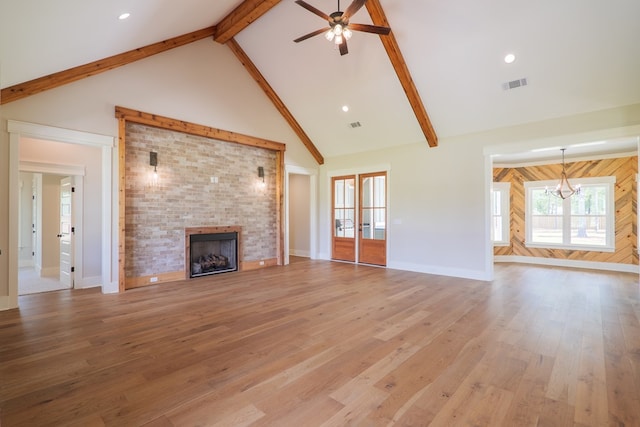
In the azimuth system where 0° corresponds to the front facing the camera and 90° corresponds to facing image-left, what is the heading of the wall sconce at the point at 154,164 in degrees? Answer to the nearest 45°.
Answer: approximately 315°

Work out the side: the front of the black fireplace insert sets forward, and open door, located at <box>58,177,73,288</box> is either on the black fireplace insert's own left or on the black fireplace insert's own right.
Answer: on the black fireplace insert's own right

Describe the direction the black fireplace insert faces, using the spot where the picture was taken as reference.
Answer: facing the viewer and to the right of the viewer

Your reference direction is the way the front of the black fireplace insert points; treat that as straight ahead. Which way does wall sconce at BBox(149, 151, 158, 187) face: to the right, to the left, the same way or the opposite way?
the same way

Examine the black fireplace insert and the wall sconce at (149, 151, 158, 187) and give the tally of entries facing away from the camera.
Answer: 0
